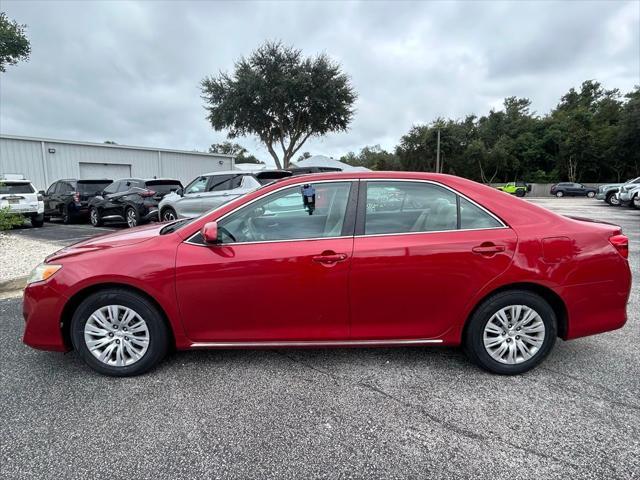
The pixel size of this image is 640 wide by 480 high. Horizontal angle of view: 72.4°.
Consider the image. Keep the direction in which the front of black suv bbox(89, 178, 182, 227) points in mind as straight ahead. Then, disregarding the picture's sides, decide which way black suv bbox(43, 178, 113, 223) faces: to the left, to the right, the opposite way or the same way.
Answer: the same way

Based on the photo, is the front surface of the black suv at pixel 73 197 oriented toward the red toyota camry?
no

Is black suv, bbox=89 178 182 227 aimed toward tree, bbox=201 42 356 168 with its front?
no

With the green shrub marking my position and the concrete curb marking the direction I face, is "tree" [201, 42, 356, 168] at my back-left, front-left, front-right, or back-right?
back-left

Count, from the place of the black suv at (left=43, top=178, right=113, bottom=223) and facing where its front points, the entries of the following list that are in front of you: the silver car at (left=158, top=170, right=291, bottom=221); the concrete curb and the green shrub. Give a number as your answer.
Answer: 0

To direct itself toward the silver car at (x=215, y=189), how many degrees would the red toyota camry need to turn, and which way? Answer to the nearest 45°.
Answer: approximately 90° to its right

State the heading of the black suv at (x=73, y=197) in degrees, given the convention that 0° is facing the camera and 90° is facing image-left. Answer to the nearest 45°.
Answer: approximately 135°

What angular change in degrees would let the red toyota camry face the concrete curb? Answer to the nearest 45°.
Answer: approximately 45° to its right

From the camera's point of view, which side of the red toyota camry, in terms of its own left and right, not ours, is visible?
left

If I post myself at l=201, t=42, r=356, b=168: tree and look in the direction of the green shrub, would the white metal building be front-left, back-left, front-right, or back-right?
front-right

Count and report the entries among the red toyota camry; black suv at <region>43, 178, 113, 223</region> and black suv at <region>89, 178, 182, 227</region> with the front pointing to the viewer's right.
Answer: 0
